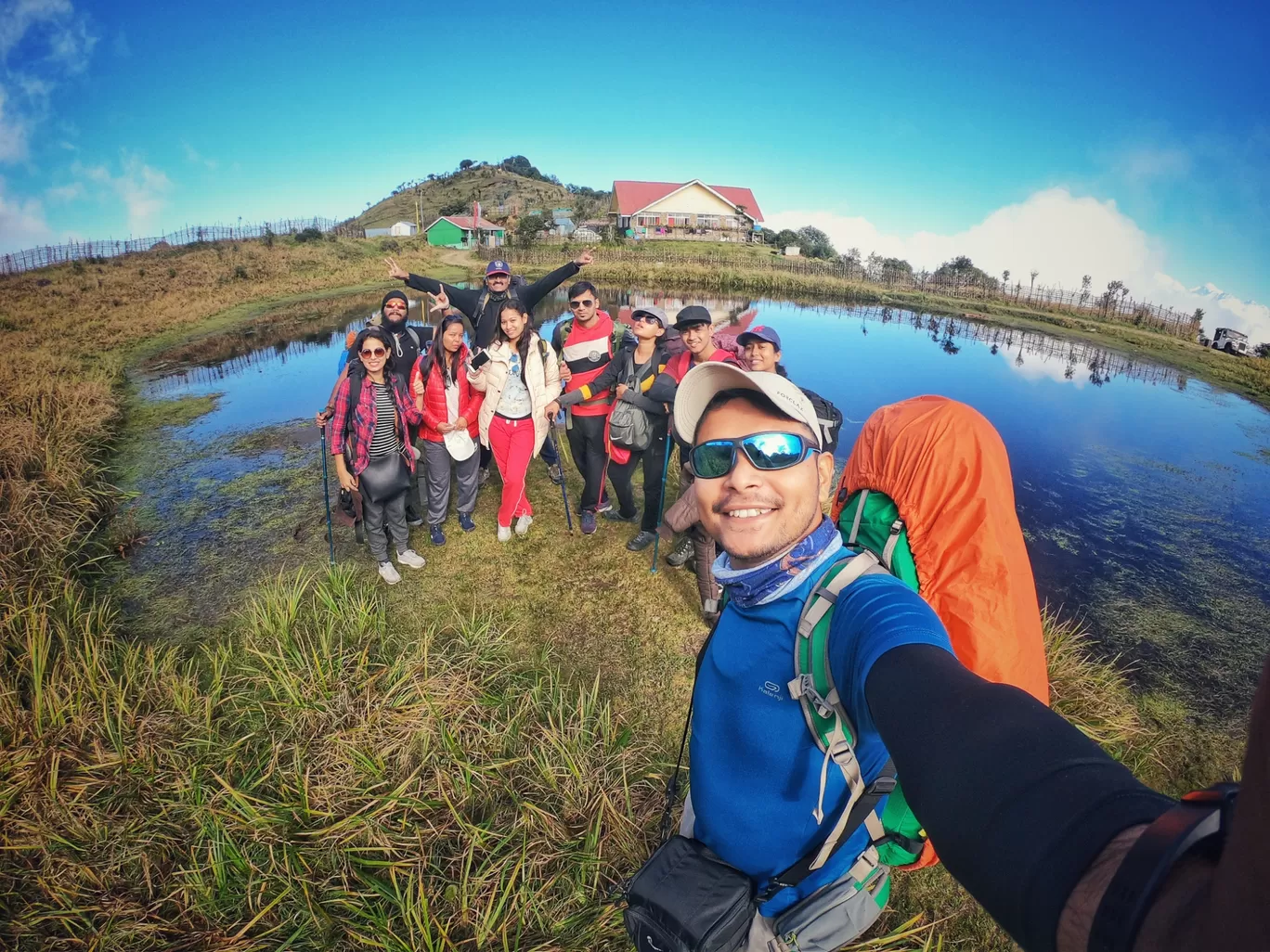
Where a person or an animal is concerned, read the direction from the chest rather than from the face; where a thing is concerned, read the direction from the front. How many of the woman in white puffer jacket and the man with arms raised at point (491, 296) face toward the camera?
2

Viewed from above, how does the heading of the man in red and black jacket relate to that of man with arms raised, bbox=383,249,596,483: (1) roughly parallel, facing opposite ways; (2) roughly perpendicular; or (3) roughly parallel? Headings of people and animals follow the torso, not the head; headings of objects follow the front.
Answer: roughly parallel

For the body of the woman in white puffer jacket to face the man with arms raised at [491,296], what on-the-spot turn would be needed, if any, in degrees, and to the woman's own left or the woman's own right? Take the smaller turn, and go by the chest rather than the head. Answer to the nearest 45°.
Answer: approximately 180°

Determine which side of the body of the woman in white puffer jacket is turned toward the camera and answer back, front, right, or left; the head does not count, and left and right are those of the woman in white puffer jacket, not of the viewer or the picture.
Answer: front

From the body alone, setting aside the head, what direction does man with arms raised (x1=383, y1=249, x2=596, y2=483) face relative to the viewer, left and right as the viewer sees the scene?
facing the viewer

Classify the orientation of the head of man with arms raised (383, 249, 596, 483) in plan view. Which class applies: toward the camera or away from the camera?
toward the camera

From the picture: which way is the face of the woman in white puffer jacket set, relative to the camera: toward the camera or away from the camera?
toward the camera

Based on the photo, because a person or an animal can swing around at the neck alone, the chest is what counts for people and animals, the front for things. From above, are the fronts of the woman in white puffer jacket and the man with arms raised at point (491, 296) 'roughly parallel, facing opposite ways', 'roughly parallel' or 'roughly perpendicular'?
roughly parallel

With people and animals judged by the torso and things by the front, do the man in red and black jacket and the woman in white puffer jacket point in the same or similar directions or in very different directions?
same or similar directions

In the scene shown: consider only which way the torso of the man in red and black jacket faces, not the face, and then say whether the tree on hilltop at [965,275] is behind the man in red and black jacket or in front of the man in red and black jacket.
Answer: behind

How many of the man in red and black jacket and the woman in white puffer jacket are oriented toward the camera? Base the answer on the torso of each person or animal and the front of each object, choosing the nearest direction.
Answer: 2

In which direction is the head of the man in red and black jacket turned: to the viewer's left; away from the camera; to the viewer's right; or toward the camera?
toward the camera
